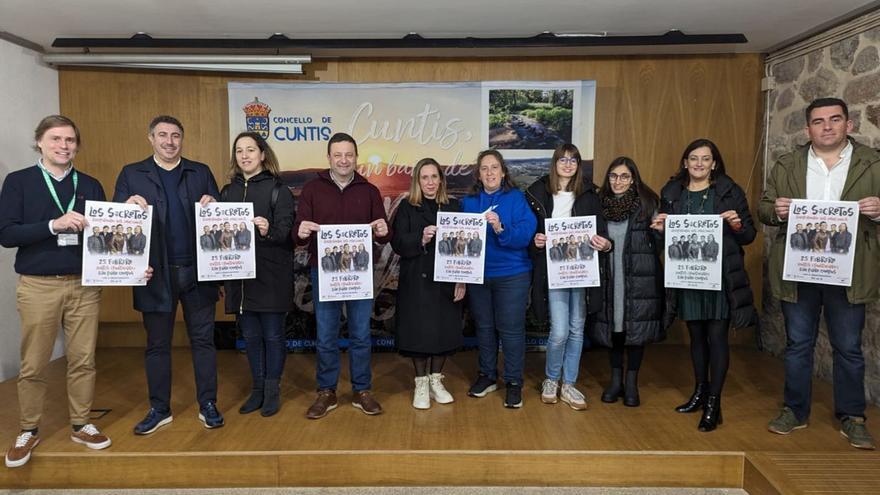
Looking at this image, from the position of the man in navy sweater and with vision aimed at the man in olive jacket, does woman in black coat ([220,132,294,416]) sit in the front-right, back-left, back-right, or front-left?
front-left

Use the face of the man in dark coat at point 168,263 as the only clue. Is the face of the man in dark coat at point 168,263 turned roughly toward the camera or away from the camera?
toward the camera

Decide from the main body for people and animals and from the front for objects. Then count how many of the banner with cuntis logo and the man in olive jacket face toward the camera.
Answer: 2

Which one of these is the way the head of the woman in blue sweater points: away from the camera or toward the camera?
toward the camera

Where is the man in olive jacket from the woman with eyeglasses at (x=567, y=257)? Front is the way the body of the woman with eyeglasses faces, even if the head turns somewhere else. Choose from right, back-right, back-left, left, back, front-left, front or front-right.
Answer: left

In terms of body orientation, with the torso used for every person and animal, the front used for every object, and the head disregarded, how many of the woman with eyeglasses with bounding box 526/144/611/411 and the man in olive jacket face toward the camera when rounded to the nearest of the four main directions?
2

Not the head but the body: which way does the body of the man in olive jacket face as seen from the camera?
toward the camera

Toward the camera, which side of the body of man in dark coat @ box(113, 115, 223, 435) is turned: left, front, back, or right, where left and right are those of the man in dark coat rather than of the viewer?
front
